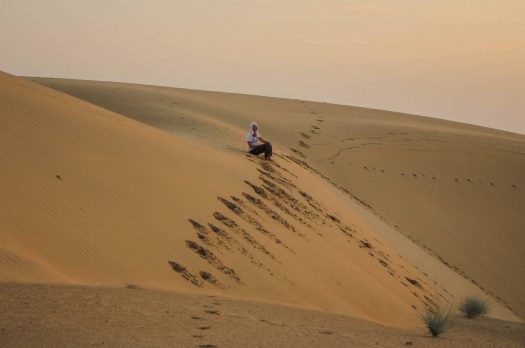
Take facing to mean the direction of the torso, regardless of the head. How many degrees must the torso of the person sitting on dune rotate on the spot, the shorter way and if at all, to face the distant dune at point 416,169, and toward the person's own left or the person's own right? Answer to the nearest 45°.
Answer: approximately 90° to the person's own left

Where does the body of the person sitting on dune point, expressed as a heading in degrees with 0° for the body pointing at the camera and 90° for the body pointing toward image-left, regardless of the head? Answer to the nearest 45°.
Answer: approximately 315°
